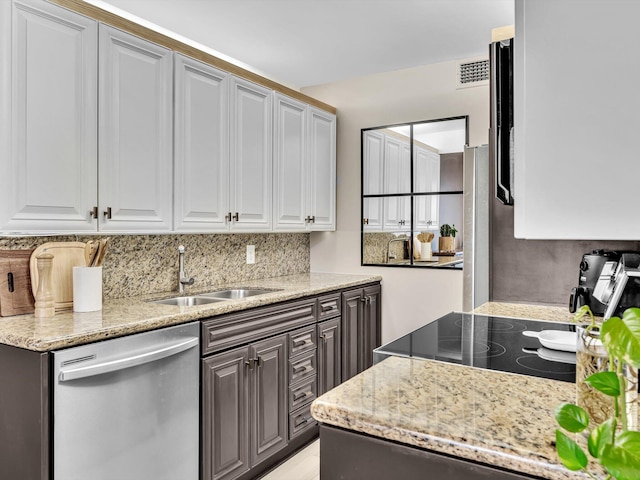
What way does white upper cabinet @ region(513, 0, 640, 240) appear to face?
to the viewer's left

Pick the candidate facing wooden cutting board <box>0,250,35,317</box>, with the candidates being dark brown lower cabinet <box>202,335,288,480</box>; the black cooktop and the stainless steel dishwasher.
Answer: the black cooktop

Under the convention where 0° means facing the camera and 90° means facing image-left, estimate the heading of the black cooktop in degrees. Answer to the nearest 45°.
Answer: approximately 90°

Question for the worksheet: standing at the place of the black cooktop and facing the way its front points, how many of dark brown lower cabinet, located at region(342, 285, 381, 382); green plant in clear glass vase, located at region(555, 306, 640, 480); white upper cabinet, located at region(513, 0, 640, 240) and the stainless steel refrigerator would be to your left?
2

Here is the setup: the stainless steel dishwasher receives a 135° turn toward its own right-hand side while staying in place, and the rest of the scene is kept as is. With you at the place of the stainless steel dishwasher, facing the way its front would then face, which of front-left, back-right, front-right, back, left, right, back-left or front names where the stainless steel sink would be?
back-right

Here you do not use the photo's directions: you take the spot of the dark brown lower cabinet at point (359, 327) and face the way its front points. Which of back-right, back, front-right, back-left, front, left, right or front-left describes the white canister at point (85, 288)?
right

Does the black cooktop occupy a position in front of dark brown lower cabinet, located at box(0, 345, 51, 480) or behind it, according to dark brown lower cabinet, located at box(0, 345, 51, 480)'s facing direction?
in front

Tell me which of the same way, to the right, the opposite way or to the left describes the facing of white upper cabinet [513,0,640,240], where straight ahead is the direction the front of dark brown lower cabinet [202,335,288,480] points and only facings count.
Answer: the opposite way
